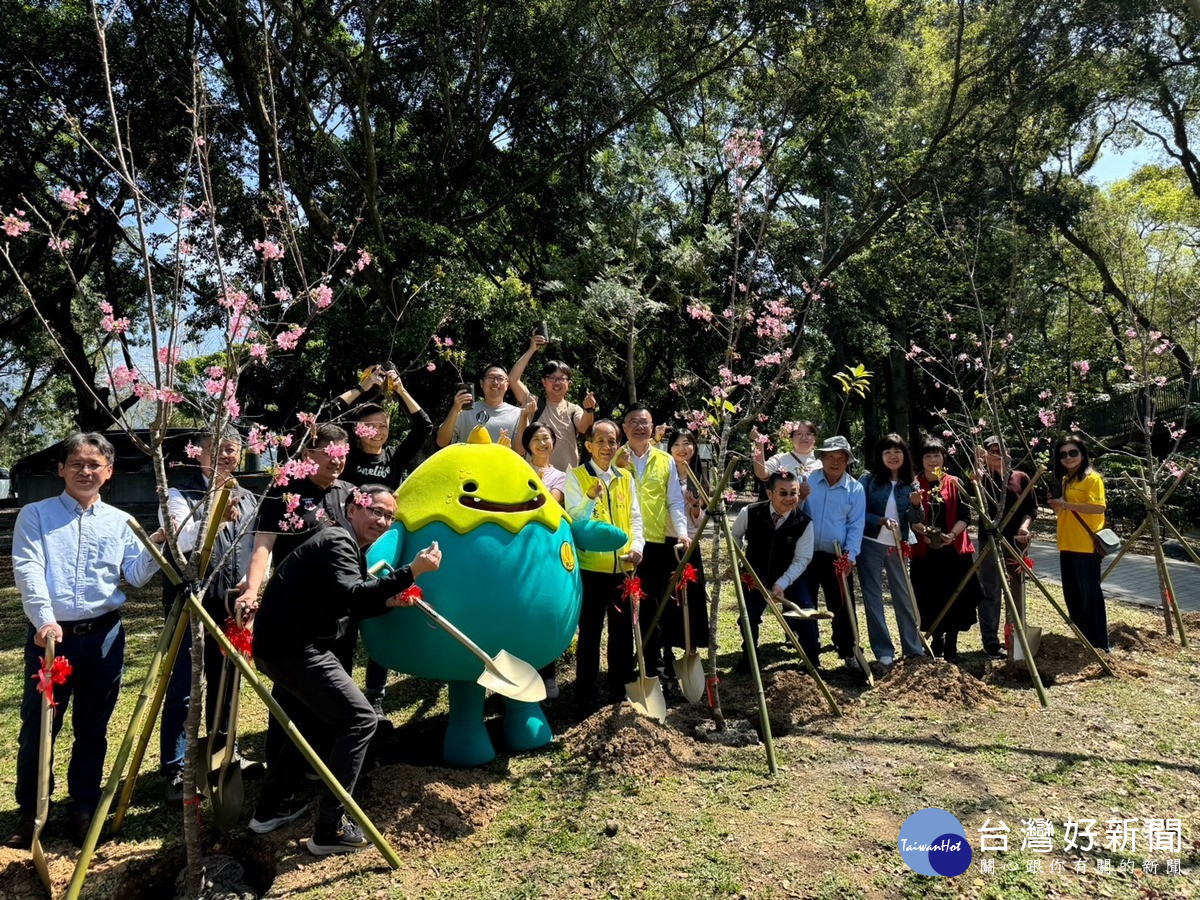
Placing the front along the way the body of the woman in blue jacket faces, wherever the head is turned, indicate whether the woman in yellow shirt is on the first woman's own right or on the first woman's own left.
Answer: on the first woman's own left

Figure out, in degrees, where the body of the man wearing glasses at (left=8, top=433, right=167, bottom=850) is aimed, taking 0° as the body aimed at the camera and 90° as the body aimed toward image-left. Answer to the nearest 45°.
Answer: approximately 0°

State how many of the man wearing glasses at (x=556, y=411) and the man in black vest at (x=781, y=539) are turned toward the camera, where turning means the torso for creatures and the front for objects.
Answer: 2

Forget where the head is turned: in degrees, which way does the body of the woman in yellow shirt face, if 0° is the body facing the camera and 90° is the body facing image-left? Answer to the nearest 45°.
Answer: approximately 45°
